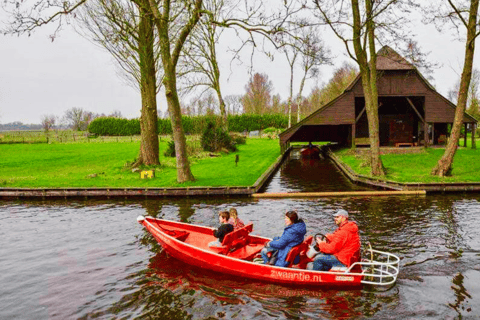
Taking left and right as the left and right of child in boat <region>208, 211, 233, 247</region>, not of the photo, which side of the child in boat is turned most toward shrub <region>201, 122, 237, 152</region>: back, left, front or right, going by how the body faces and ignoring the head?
right

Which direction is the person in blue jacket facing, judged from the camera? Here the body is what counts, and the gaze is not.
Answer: to the viewer's left

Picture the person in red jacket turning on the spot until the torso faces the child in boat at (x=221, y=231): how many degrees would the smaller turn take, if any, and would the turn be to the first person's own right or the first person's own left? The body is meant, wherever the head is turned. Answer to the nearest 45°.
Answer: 0° — they already face them

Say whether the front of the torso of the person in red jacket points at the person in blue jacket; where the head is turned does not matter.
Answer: yes

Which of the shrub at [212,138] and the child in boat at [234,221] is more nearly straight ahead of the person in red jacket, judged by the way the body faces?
the child in boat

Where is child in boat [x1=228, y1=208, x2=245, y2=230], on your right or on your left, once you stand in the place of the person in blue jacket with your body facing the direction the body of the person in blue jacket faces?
on your right

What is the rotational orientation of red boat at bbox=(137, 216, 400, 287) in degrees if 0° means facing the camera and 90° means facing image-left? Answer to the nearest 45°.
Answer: approximately 90°

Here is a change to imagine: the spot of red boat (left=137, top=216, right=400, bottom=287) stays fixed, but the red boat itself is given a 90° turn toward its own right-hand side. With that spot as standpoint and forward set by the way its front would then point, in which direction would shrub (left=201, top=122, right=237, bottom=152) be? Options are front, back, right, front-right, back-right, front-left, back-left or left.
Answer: front

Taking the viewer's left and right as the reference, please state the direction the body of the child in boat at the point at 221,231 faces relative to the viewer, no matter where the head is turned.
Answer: facing to the left of the viewer

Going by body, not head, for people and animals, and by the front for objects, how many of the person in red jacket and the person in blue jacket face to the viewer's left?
2

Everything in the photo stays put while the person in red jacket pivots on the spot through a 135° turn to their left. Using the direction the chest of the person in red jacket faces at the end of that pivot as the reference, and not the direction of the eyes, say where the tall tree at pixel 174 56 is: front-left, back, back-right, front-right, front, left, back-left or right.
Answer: back

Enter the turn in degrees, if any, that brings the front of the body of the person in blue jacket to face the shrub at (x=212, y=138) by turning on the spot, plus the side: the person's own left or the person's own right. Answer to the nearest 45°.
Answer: approximately 90° to the person's own right

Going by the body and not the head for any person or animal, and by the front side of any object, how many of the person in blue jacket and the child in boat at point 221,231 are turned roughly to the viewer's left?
2

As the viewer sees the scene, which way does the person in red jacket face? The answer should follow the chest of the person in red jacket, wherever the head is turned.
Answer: to the viewer's left

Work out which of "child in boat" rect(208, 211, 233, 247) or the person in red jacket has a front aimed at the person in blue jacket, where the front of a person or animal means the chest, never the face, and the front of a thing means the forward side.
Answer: the person in red jacket

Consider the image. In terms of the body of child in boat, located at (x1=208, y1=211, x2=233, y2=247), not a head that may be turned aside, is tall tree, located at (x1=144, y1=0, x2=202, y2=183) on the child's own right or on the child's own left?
on the child's own right
